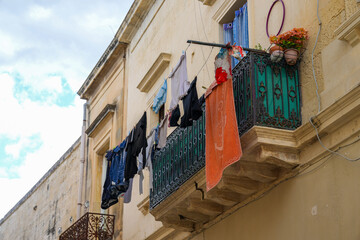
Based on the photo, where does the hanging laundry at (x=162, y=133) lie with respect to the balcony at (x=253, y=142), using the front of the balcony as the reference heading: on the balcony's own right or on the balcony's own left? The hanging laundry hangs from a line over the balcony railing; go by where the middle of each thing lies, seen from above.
on the balcony's own right

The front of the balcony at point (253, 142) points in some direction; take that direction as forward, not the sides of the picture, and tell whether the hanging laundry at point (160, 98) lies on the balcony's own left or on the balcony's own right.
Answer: on the balcony's own right

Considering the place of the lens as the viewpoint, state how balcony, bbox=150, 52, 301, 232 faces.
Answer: facing the viewer and to the left of the viewer
